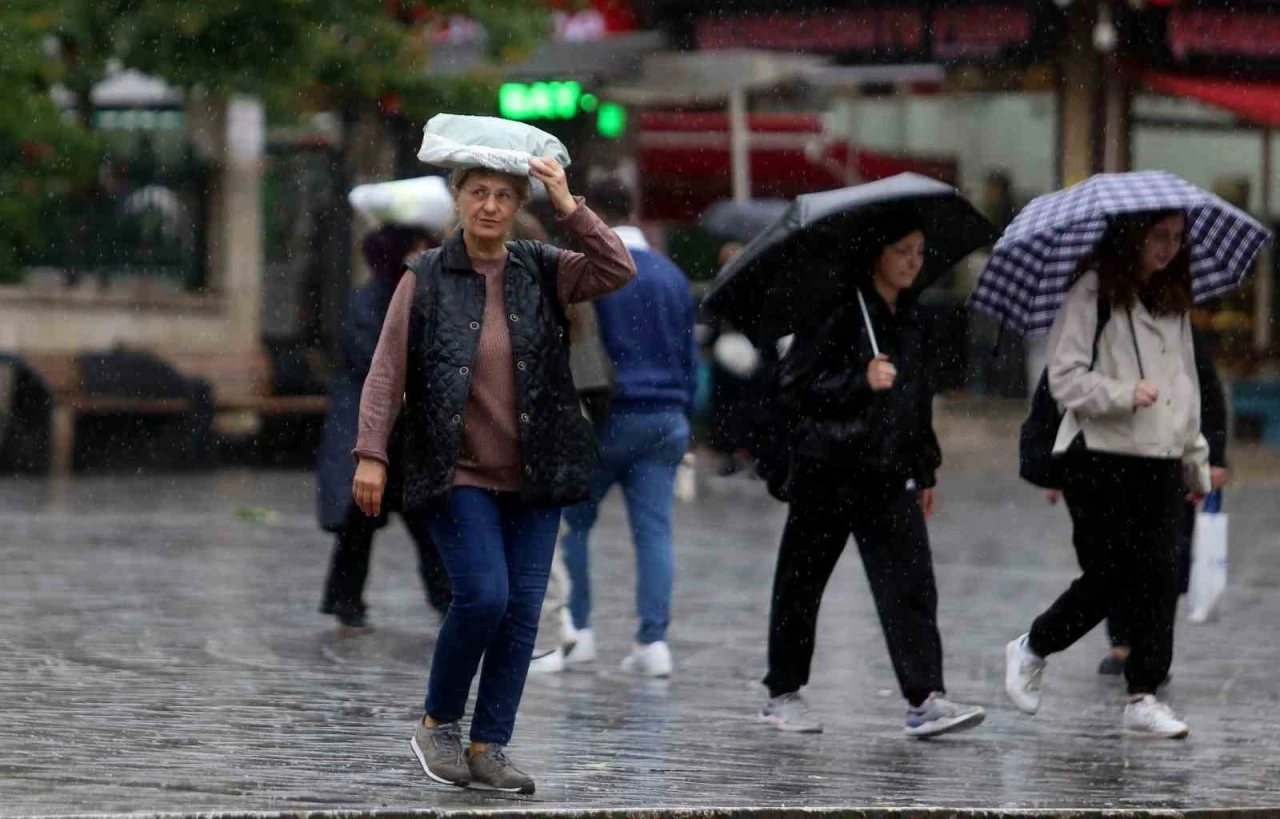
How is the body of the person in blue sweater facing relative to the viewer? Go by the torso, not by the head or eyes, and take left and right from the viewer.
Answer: facing away from the viewer and to the left of the viewer

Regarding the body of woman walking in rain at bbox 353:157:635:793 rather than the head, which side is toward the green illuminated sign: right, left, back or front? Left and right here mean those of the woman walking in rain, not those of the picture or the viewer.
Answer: back

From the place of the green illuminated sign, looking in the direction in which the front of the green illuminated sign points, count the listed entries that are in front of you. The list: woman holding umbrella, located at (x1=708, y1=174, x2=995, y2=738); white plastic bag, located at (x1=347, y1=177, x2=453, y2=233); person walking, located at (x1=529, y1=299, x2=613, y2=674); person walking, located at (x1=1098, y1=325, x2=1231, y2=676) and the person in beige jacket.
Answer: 5

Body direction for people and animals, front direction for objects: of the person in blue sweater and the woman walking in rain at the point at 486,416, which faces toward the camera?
the woman walking in rain

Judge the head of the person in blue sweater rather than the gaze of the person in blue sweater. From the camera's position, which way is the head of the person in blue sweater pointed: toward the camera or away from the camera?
away from the camera

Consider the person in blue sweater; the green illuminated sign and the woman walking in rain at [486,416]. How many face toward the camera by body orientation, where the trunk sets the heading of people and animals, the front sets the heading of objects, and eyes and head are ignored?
2

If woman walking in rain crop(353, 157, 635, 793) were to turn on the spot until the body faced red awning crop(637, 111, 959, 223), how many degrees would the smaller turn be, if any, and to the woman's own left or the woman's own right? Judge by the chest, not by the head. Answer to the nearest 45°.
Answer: approximately 180°

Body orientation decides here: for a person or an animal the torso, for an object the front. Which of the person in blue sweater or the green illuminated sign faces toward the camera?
the green illuminated sign

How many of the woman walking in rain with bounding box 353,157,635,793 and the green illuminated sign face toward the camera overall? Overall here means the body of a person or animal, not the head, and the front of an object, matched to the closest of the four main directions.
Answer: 2

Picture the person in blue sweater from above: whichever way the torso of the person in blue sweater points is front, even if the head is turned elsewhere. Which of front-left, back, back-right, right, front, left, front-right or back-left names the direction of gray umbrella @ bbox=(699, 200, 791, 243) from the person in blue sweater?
front-right

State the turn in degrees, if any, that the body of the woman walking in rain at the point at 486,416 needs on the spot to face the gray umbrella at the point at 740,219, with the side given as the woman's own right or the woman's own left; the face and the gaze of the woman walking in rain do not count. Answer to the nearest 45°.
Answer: approximately 180°

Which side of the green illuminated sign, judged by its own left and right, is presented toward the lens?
front

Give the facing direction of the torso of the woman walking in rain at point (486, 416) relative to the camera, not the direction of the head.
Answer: toward the camera

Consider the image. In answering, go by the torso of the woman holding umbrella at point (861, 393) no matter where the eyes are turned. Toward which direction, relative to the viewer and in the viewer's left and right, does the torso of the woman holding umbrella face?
facing the viewer and to the right of the viewer

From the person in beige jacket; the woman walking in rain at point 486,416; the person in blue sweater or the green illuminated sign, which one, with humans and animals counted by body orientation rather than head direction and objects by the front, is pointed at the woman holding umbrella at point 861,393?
the green illuminated sign

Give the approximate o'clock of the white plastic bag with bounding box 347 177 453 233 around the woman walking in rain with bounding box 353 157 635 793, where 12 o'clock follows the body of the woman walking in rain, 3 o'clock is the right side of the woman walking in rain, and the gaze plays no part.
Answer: The white plastic bag is roughly at 6 o'clock from the woman walking in rain.

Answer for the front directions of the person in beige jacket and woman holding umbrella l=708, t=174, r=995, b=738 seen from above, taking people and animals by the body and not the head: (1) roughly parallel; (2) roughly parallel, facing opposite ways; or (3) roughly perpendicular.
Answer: roughly parallel

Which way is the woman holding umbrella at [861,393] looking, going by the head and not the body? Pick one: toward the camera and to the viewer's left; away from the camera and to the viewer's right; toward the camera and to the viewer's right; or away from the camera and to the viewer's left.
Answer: toward the camera and to the viewer's right
